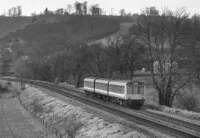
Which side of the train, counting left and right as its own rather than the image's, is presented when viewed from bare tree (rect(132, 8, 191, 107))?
left
